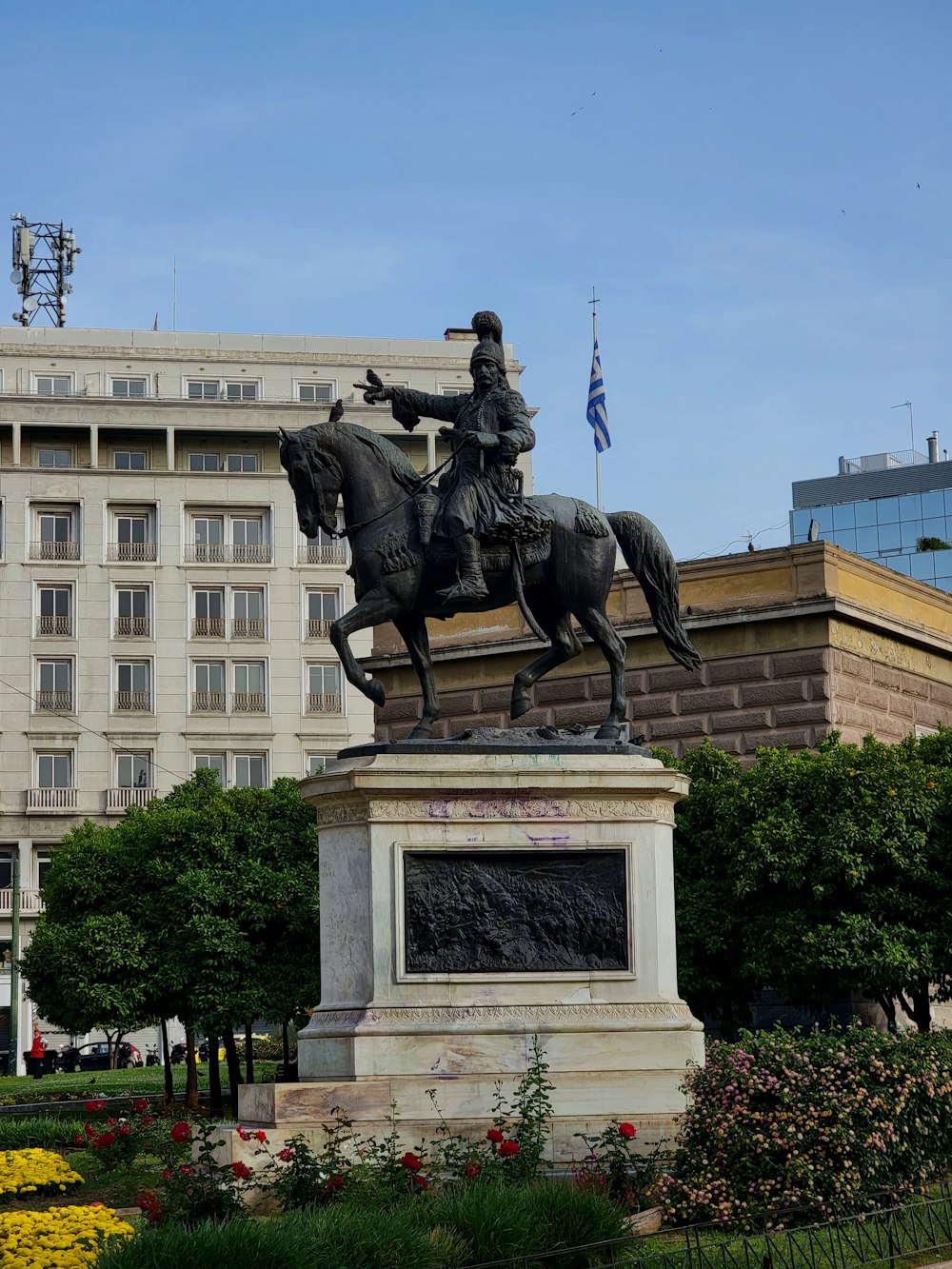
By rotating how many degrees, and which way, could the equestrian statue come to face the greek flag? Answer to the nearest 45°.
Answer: approximately 90° to its right

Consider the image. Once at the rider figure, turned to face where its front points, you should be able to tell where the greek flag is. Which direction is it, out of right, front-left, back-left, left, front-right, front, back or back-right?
back-right

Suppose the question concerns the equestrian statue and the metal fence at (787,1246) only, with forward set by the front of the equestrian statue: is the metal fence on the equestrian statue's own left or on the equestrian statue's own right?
on the equestrian statue's own left

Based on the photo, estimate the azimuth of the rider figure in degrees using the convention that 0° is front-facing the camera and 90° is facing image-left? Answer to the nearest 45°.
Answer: approximately 45°

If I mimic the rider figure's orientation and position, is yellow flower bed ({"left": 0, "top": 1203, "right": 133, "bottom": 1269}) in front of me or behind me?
in front

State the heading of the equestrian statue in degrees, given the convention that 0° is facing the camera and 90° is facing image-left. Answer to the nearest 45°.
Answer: approximately 90°
